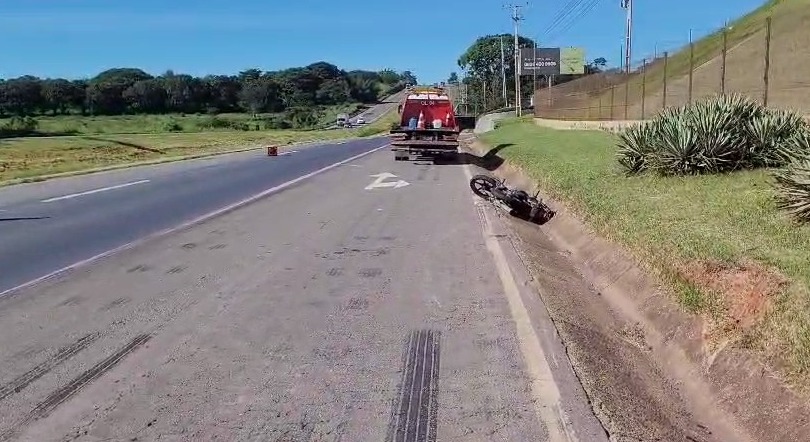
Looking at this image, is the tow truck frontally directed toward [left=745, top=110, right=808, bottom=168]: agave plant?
no

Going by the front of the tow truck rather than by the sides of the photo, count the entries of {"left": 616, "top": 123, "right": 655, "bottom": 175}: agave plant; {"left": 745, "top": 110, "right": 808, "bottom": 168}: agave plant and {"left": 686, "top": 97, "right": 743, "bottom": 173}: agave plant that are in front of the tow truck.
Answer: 0

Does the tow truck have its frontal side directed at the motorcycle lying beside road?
no

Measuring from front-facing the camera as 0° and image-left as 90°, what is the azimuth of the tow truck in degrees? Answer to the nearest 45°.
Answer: approximately 180°

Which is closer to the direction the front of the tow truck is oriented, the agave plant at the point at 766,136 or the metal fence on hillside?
the metal fence on hillside

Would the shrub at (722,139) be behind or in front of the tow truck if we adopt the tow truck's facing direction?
behind

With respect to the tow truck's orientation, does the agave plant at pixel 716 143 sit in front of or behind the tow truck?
behind

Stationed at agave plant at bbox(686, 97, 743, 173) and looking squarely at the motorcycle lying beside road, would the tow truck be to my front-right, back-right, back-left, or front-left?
front-right

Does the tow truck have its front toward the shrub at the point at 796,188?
no

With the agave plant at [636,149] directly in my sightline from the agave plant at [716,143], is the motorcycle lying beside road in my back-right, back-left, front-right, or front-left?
front-left

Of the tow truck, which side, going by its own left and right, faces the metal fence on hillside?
right

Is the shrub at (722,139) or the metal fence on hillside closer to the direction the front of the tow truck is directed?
the metal fence on hillside

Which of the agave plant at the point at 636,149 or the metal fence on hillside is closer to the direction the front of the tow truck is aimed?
the metal fence on hillside
